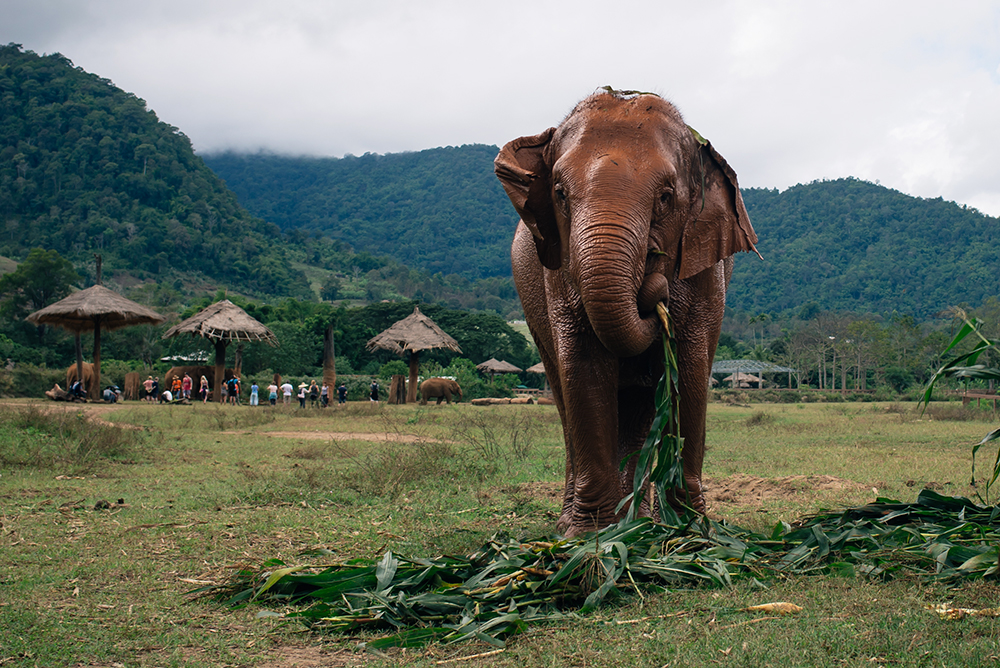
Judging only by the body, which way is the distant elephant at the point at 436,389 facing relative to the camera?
to the viewer's right

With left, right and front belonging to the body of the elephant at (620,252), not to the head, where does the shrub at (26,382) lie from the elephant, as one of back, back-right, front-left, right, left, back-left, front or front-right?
back-right

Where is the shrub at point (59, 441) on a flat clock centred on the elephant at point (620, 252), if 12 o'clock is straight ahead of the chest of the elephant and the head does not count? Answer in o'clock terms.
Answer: The shrub is roughly at 4 o'clock from the elephant.

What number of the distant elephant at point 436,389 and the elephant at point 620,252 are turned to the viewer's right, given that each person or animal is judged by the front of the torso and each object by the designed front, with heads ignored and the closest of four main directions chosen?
1

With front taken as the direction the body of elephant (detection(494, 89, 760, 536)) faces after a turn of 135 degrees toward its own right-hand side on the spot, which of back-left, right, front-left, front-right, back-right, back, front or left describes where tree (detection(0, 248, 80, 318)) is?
front

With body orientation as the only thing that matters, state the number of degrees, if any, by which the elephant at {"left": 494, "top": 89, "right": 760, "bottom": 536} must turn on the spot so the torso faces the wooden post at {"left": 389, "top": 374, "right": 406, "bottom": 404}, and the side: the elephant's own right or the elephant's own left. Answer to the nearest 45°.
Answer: approximately 180°

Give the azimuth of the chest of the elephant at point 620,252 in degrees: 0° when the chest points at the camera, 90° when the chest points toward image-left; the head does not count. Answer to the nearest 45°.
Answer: approximately 0°

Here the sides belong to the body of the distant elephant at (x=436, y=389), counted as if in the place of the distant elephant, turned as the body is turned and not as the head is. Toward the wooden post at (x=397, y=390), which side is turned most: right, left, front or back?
back

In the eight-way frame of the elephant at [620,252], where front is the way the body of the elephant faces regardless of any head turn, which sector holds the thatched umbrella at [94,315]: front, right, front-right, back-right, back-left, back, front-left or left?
back-right

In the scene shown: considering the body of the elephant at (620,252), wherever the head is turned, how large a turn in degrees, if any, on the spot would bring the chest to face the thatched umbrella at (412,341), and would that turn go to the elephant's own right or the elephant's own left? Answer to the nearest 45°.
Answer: approximately 180°

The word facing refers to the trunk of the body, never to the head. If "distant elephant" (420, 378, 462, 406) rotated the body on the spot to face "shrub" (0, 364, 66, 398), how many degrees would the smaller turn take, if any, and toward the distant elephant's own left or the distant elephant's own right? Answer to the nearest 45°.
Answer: approximately 180°
